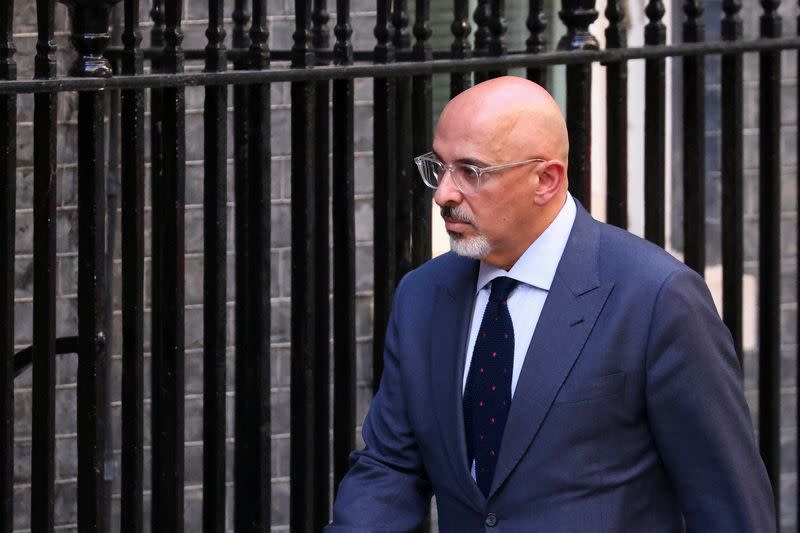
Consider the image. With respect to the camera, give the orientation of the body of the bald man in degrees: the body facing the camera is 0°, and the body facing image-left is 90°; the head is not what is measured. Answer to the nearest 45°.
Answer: approximately 45°
